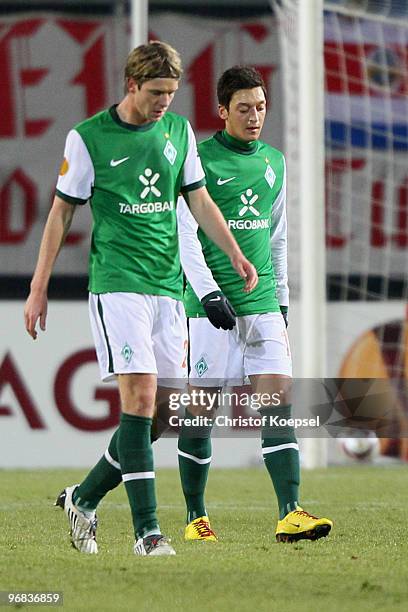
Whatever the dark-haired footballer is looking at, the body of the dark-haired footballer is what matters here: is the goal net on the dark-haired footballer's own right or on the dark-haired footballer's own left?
on the dark-haired footballer's own left

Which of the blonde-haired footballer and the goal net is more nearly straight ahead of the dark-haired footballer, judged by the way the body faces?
the blonde-haired footballer

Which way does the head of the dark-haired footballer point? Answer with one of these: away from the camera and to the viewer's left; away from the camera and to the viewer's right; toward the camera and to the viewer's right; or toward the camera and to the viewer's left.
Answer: toward the camera and to the viewer's right

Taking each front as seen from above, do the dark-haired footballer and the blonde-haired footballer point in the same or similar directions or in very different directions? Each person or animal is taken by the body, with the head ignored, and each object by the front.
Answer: same or similar directions

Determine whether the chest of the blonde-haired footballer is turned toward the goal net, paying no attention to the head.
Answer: no

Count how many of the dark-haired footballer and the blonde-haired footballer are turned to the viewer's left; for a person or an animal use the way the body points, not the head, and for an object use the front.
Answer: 0

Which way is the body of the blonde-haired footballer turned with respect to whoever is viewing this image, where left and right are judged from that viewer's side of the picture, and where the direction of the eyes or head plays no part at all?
facing the viewer and to the right of the viewer

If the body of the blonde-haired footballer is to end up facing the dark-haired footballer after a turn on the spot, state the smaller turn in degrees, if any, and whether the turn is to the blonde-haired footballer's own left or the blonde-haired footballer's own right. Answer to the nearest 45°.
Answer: approximately 90° to the blonde-haired footballer's own left

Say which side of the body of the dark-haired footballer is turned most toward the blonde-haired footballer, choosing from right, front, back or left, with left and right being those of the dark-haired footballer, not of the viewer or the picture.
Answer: right

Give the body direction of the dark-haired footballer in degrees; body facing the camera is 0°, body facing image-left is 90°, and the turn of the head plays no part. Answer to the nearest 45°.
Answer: approximately 315°
